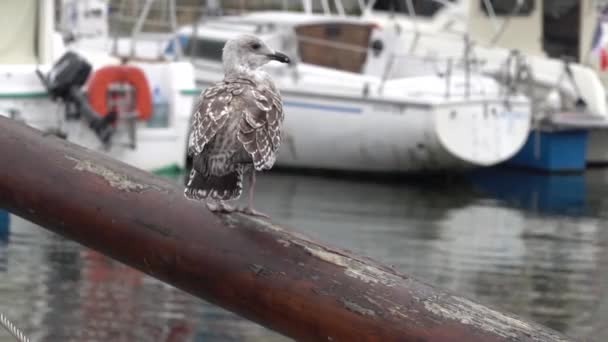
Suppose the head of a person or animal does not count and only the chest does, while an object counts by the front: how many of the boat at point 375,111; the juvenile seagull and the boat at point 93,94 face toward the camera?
0

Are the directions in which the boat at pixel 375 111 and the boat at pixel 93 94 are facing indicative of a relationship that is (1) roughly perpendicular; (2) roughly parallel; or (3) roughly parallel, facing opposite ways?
roughly parallel

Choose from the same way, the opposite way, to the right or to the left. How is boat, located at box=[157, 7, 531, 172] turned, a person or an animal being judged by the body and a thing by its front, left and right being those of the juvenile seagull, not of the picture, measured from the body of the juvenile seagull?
to the left

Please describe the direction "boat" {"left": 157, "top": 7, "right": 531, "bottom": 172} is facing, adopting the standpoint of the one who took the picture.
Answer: facing away from the viewer and to the left of the viewer

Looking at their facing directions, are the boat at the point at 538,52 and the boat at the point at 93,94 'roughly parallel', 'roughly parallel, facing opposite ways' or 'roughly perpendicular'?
roughly parallel

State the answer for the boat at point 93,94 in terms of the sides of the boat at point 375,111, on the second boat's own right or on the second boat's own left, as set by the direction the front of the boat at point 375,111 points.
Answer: on the second boat's own left

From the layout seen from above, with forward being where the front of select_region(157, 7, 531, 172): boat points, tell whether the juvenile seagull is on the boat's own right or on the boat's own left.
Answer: on the boat's own left

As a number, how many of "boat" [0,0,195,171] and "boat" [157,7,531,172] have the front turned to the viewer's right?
0

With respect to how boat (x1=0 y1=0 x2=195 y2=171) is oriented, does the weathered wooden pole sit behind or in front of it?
behind

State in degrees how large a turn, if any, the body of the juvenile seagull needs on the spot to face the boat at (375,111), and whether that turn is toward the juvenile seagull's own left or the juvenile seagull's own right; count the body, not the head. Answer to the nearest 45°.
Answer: approximately 45° to the juvenile seagull's own left

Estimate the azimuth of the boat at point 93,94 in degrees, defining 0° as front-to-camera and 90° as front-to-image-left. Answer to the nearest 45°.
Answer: approximately 135°

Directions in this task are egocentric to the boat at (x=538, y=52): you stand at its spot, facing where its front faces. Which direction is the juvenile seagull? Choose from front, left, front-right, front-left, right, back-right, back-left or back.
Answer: back-left

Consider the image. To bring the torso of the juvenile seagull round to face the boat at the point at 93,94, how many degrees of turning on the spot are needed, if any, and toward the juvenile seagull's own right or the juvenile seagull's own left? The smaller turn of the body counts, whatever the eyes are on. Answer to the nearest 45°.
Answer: approximately 45° to the juvenile seagull's own left

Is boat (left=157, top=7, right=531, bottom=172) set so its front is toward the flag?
no

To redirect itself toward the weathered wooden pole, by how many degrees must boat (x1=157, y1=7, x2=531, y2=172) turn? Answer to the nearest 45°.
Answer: approximately 135° to its left

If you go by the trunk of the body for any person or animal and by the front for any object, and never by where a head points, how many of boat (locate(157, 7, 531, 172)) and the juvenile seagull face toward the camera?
0

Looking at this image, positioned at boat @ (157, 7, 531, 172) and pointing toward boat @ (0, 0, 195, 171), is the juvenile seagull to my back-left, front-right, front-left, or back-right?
front-left
